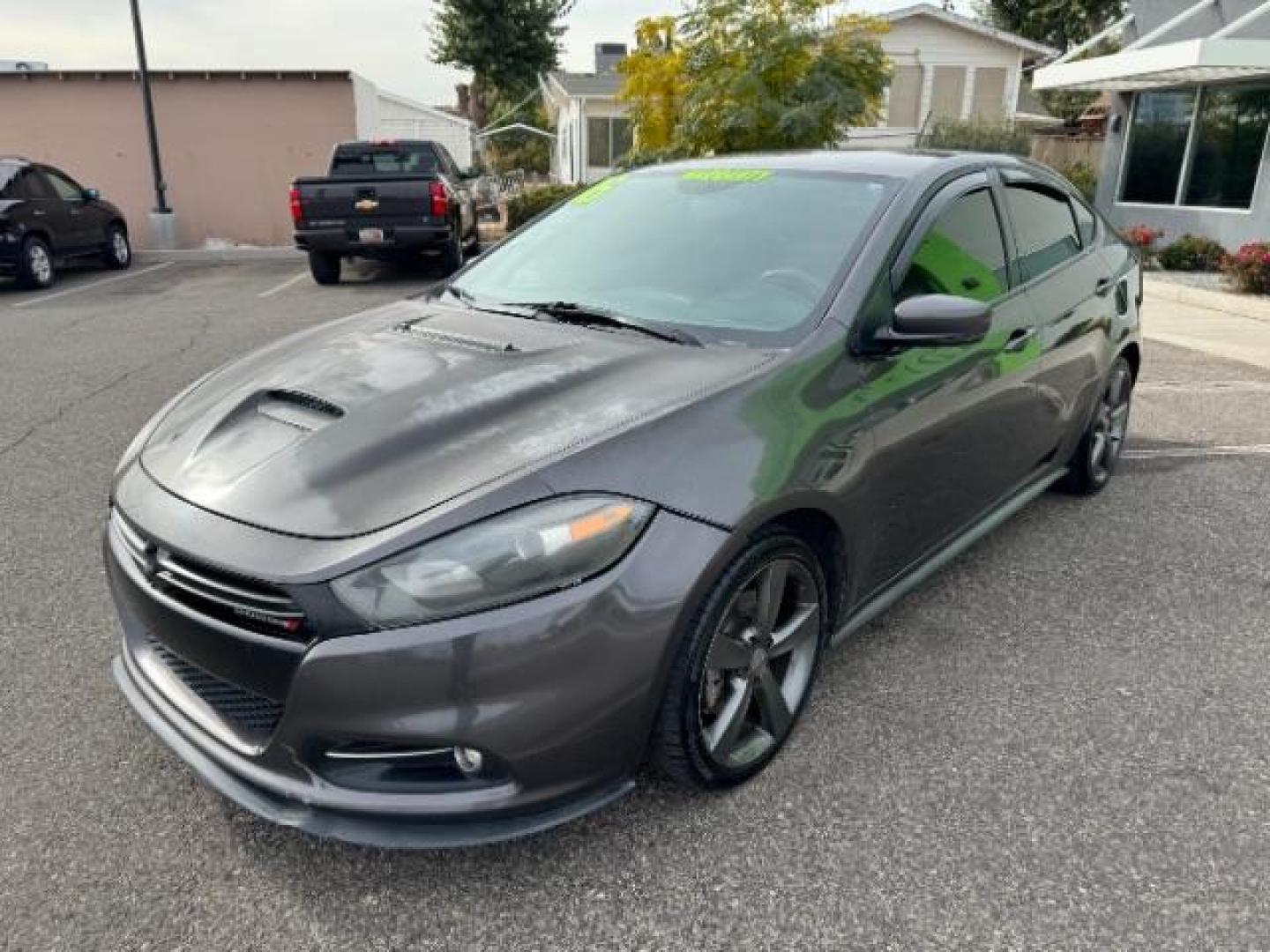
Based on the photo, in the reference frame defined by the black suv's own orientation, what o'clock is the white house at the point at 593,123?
The white house is roughly at 12 o'clock from the black suv.

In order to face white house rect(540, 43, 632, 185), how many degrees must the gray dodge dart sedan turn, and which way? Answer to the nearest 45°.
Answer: approximately 135° to its right

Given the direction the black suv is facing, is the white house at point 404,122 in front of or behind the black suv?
in front

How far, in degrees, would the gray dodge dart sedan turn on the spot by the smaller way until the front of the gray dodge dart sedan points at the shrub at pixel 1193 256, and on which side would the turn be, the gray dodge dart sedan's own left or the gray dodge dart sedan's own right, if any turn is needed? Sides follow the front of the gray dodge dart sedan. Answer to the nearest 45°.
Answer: approximately 180°

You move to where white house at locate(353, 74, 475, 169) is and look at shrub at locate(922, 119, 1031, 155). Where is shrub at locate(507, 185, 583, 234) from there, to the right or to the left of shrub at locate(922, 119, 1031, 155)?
right

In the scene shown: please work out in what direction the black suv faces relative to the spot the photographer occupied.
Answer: facing away from the viewer and to the right of the viewer

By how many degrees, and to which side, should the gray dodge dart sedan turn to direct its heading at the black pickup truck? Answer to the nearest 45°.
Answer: approximately 135° to its right

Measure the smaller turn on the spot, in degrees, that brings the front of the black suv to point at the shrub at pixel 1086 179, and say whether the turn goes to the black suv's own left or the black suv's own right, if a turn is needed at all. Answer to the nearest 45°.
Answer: approximately 45° to the black suv's own right

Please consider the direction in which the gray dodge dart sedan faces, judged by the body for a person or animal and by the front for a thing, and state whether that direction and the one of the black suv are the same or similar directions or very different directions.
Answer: very different directions

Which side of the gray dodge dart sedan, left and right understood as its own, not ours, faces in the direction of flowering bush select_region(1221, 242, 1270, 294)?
back

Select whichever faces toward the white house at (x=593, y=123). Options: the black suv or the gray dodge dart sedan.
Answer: the black suv
